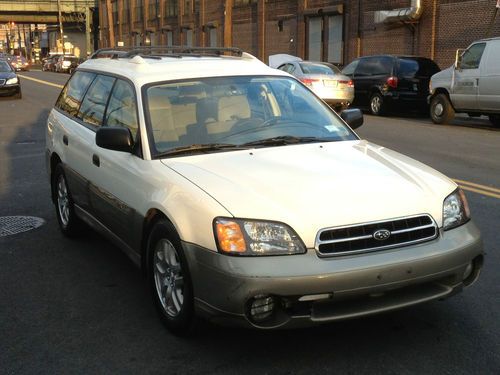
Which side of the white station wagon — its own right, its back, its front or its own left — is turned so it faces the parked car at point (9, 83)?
back

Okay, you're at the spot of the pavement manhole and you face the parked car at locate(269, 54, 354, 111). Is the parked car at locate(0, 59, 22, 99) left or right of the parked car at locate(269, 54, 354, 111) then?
left

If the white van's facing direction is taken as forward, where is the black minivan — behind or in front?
in front

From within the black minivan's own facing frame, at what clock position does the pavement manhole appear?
The pavement manhole is roughly at 8 o'clock from the black minivan.

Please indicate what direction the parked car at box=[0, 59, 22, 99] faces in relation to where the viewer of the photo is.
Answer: facing the viewer and to the right of the viewer

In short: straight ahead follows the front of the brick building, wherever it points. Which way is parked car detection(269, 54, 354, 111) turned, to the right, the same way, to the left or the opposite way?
to the right

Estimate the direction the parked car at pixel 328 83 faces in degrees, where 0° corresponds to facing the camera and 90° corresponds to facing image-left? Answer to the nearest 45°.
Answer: approximately 135°

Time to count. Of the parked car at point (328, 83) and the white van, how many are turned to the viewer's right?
0

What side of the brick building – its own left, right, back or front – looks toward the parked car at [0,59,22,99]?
front

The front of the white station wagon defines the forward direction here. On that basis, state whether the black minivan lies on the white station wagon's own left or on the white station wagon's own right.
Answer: on the white station wagon's own left

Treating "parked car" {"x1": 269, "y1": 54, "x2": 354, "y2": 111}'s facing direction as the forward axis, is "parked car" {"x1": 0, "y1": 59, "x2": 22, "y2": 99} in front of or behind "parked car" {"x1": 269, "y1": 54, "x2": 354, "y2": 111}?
in front
